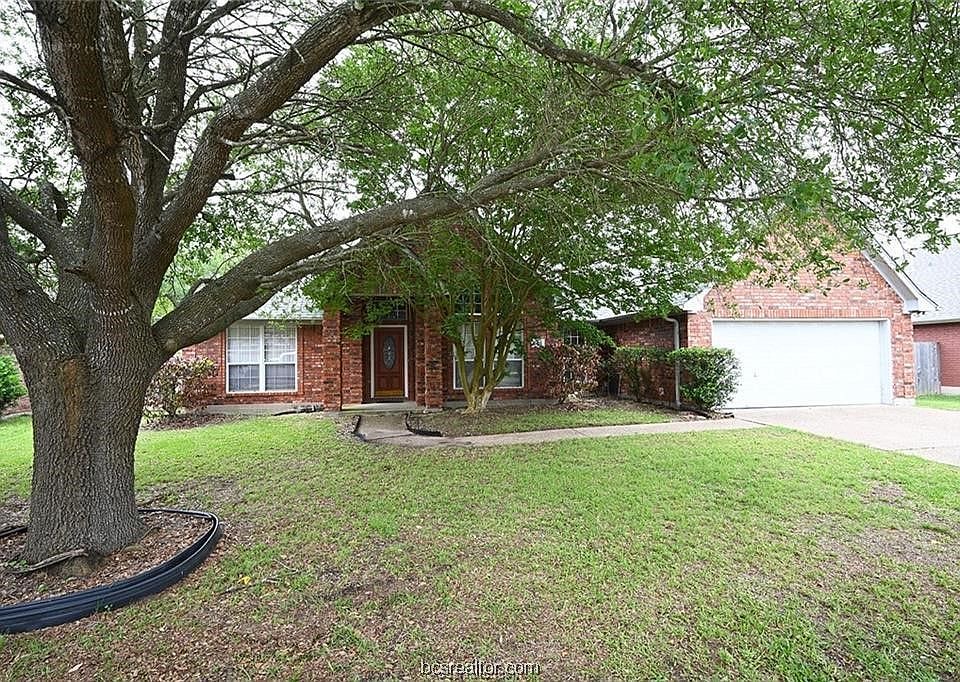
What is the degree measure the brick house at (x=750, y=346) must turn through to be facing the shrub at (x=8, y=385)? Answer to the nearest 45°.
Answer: approximately 90° to its right

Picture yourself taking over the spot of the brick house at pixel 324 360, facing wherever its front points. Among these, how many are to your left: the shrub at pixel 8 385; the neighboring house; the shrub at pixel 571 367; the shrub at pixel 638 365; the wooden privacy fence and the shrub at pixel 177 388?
4

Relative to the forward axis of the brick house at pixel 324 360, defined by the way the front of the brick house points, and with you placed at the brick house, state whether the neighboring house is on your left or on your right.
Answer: on your left

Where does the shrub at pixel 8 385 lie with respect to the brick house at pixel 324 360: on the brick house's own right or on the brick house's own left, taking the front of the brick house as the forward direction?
on the brick house's own right

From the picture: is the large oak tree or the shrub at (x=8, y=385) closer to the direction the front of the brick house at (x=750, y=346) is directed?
the large oak tree

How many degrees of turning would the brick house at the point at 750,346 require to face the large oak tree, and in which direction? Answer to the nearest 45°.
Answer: approximately 45° to its right

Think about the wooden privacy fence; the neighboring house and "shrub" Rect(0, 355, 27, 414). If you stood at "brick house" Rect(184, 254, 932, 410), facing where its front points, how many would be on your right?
1
